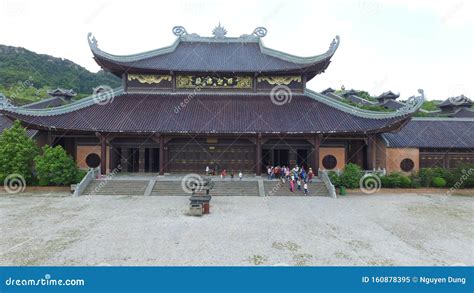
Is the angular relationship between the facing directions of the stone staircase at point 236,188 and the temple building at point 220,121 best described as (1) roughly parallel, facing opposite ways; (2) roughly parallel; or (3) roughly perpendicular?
roughly parallel

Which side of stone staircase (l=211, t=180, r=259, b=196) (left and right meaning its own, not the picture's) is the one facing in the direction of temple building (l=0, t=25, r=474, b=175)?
back

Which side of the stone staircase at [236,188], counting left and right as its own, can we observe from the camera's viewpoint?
front

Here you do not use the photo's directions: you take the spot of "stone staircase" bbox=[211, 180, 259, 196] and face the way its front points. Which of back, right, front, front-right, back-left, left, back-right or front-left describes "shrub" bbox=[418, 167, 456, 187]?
left

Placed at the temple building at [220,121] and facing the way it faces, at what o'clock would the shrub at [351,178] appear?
The shrub is roughly at 10 o'clock from the temple building.

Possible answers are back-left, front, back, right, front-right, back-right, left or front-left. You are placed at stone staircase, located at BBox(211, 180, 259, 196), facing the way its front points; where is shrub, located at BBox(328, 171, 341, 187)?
left

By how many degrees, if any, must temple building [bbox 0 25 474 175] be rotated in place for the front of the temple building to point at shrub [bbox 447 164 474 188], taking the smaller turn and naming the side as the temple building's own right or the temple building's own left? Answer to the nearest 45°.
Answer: approximately 90° to the temple building's own left

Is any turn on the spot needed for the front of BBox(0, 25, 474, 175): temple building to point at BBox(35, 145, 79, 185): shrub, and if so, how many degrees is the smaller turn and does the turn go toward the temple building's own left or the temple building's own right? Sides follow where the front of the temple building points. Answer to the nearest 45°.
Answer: approximately 45° to the temple building's own right

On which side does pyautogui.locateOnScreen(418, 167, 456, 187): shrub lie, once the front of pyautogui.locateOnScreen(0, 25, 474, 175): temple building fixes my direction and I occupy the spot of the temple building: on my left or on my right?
on my left

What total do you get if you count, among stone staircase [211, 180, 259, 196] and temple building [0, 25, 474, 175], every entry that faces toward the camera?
2

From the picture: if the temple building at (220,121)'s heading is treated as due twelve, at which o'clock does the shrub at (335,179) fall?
The shrub is roughly at 10 o'clock from the temple building.

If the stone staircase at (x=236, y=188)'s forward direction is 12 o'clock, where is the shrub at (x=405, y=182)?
The shrub is roughly at 9 o'clock from the stone staircase.
